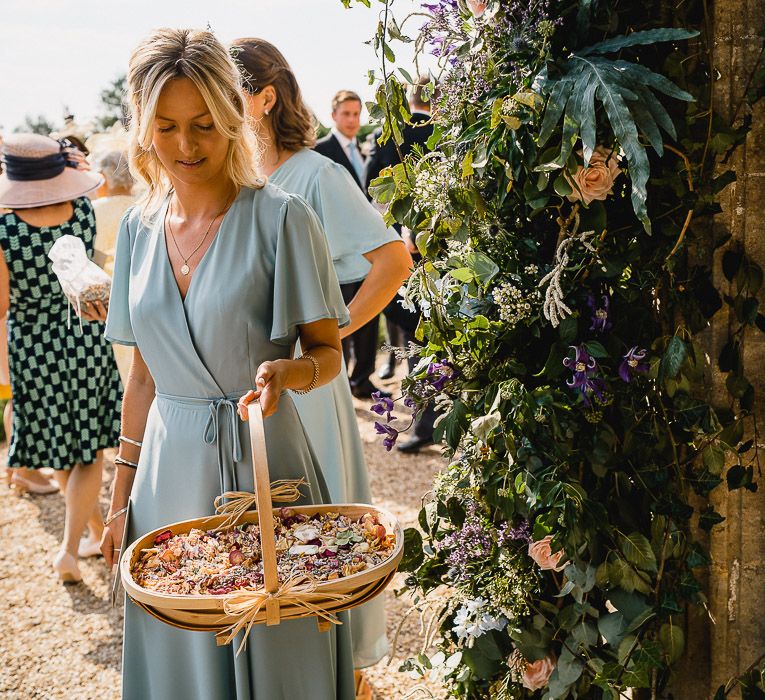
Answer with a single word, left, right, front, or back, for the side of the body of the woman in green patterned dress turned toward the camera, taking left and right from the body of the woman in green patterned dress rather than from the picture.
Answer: back

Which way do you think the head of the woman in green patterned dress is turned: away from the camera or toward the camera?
away from the camera

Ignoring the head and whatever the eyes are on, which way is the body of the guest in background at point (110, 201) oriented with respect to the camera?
away from the camera

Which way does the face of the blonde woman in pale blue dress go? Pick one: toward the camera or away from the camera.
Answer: toward the camera
